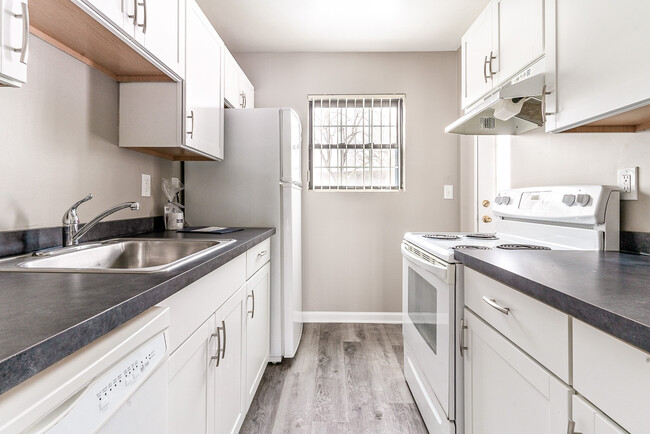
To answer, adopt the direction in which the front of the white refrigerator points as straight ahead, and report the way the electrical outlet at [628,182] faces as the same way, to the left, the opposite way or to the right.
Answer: the opposite way

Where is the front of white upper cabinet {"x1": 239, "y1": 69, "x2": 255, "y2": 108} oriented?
to the viewer's right

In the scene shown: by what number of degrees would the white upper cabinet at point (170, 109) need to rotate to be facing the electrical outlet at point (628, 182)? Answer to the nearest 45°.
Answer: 0° — it already faces it

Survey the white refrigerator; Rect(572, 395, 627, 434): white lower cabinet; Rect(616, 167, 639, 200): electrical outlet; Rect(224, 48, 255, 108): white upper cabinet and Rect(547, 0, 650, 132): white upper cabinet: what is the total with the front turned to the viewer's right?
2

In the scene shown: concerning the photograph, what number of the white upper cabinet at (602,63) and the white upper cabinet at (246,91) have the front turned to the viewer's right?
1

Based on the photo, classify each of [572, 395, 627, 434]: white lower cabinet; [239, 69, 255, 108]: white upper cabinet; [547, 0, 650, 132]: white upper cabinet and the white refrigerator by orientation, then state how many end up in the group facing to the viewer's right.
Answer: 2

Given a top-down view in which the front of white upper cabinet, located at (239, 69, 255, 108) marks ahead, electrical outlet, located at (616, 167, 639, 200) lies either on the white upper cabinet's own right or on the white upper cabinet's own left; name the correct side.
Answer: on the white upper cabinet's own right

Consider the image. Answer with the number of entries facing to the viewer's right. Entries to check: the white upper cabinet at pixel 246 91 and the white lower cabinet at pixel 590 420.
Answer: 1

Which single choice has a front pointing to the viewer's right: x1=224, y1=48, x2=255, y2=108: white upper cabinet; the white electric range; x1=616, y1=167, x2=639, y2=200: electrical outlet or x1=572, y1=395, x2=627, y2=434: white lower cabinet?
the white upper cabinet

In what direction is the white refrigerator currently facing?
to the viewer's right

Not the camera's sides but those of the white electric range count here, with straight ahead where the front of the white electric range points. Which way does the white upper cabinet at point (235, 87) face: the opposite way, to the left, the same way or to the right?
the opposite way

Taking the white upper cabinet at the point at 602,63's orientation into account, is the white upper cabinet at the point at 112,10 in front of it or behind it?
in front

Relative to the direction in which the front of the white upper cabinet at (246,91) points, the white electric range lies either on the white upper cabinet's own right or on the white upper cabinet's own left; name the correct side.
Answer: on the white upper cabinet's own right

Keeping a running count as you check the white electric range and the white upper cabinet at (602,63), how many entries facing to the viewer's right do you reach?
0
